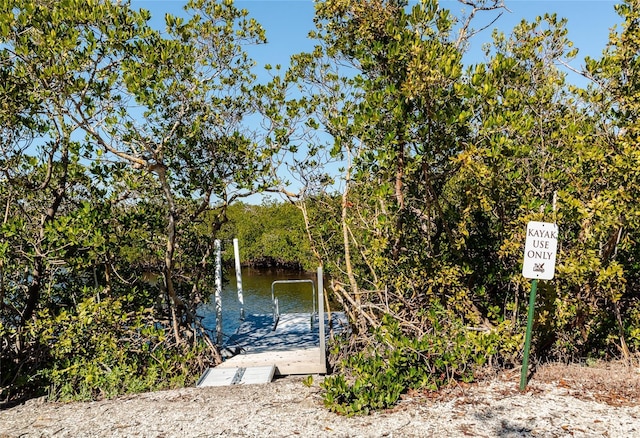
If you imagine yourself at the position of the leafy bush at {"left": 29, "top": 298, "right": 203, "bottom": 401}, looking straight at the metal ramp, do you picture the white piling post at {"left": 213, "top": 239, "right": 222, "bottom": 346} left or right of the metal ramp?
left

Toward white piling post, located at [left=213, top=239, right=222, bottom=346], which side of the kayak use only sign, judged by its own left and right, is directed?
right

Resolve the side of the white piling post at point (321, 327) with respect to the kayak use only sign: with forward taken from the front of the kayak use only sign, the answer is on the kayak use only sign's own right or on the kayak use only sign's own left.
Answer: on the kayak use only sign's own right

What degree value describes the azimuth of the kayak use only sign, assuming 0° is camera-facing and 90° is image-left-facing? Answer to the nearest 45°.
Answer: approximately 0°

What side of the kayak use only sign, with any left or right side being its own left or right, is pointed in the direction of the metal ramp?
right

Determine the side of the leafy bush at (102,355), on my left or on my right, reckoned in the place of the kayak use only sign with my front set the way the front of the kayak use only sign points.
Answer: on my right
